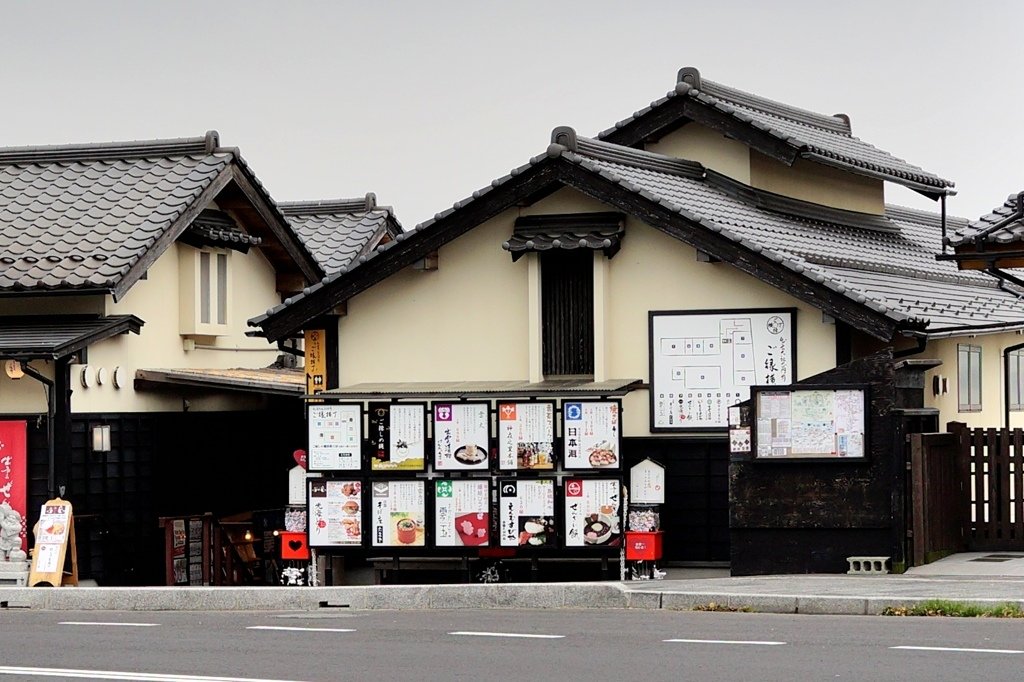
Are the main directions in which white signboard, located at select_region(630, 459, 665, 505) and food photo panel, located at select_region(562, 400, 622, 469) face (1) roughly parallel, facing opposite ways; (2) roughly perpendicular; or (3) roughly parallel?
roughly parallel

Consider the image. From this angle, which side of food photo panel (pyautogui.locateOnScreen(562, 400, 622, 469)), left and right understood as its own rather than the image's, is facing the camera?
front

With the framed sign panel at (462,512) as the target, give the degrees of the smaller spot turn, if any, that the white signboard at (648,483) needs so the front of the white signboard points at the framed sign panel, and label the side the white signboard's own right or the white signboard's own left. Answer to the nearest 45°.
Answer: approximately 90° to the white signboard's own right

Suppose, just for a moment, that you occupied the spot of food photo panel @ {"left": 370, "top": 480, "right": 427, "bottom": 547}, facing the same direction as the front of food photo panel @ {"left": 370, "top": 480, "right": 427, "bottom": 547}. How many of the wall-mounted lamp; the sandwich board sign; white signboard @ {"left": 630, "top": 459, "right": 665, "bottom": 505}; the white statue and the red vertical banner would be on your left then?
1

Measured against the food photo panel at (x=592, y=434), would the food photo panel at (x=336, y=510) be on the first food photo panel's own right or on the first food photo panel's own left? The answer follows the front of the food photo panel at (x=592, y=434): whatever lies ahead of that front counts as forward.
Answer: on the first food photo panel's own right

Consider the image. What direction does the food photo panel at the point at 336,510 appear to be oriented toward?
toward the camera

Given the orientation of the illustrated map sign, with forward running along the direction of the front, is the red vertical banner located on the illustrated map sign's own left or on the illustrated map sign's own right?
on the illustrated map sign's own right

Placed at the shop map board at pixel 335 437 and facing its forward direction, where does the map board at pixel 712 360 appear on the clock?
The map board is roughly at 9 o'clock from the shop map board.

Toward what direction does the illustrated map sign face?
toward the camera

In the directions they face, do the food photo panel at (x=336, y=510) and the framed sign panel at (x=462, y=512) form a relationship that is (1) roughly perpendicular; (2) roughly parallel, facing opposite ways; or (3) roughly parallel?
roughly parallel

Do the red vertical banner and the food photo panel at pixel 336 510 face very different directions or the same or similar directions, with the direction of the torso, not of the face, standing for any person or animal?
same or similar directions
